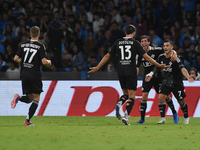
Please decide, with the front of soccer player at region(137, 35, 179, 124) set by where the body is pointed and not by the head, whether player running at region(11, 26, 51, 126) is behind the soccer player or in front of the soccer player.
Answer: in front

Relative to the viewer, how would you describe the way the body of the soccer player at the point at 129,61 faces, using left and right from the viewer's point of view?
facing away from the viewer

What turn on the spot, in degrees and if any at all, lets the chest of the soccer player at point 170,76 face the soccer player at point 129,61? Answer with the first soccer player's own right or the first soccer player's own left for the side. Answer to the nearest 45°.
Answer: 0° — they already face them

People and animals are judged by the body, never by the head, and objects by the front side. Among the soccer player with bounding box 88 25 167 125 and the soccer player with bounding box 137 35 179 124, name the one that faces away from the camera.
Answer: the soccer player with bounding box 88 25 167 125

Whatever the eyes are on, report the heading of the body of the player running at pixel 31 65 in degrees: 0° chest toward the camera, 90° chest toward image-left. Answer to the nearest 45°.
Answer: approximately 225°

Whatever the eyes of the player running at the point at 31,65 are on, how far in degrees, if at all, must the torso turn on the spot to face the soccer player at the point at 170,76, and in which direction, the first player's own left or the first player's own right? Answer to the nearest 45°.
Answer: approximately 45° to the first player's own right

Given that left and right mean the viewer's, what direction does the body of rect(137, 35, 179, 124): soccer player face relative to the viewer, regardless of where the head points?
facing the viewer and to the left of the viewer

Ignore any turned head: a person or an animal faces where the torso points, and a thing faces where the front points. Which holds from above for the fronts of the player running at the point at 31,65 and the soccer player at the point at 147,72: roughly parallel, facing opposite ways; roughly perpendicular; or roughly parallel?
roughly parallel, facing opposite ways

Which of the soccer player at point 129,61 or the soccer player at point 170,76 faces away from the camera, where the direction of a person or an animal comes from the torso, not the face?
the soccer player at point 129,61

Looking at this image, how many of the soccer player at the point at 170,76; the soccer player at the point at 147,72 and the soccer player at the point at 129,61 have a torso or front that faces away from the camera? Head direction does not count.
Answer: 1

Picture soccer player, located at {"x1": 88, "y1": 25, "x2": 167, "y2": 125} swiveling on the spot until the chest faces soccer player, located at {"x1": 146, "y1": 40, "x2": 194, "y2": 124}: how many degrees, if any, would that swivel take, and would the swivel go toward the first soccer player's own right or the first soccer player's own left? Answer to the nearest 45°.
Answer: approximately 45° to the first soccer player's own right

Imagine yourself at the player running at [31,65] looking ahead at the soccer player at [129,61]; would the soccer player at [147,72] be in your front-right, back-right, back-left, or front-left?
front-left
